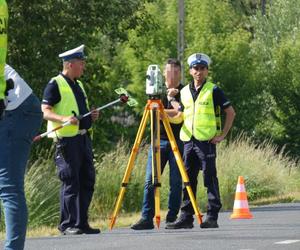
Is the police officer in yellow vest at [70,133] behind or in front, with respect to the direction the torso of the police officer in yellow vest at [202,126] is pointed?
in front

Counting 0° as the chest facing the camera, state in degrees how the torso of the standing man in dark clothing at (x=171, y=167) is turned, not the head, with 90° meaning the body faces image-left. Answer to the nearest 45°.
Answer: approximately 45°

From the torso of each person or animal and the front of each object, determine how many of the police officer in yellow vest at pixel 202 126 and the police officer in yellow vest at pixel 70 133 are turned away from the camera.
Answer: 0

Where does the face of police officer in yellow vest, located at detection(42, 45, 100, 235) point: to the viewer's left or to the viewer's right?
to the viewer's right

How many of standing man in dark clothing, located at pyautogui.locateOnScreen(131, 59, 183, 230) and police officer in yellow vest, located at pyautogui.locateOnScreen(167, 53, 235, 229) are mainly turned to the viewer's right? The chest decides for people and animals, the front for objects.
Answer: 0

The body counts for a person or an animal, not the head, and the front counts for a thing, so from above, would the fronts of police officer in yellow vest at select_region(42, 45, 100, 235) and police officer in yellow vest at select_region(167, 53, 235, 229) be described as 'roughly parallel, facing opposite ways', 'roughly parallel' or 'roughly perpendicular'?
roughly perpendicular
